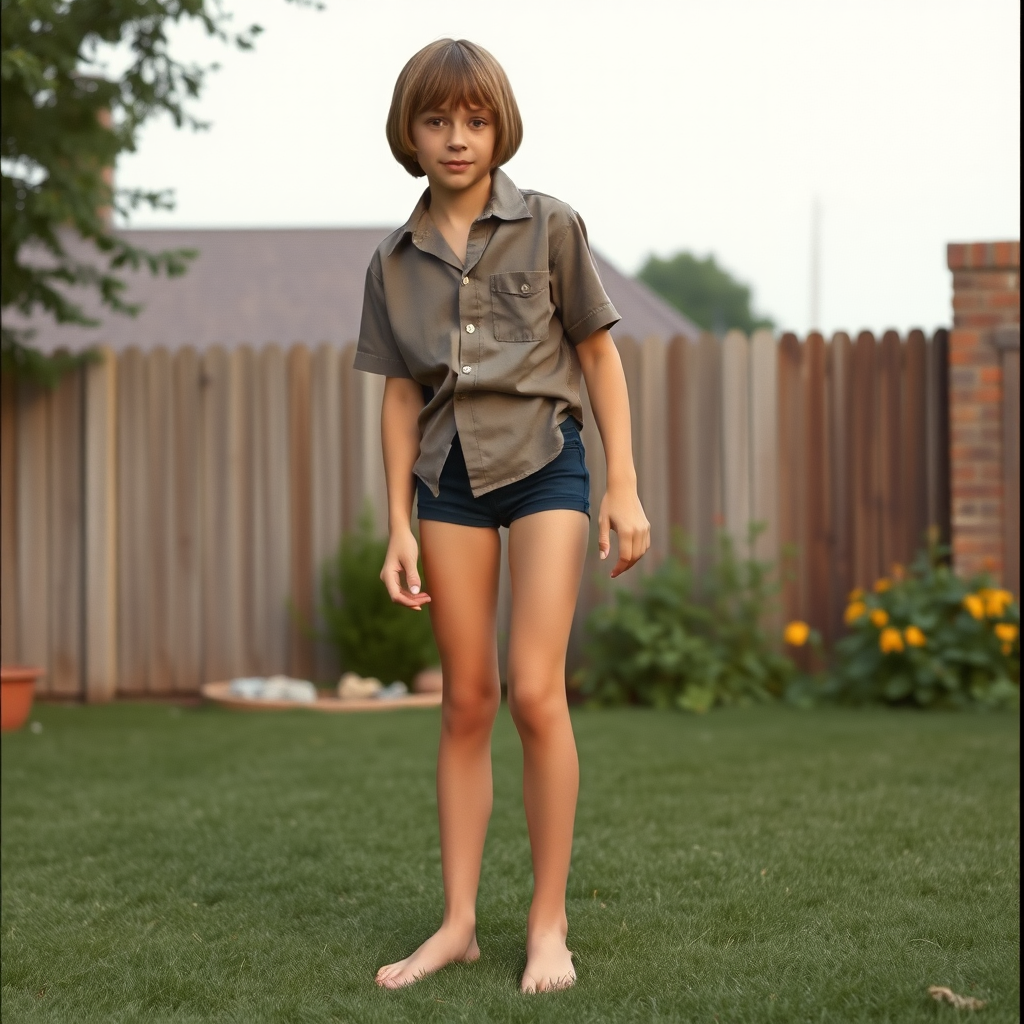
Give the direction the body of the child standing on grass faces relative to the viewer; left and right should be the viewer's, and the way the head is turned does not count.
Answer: facing the viewer

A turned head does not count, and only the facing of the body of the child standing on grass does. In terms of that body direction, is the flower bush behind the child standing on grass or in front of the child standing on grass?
behind

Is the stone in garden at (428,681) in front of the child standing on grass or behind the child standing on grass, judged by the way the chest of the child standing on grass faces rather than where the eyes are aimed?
behind

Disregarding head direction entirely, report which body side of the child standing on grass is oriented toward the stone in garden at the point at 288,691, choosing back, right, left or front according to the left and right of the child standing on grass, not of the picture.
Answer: back

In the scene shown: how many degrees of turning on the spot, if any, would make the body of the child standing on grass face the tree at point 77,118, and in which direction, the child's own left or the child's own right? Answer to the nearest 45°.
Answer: approximately 135° to the child's own right

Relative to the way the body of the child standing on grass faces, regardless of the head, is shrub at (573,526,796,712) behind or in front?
behind

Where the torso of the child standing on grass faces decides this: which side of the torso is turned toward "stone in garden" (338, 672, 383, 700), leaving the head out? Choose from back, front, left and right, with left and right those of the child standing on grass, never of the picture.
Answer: back

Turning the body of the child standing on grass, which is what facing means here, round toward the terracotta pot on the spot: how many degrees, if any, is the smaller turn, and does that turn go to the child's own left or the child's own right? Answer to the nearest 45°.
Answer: approximately 135° to the child's own right

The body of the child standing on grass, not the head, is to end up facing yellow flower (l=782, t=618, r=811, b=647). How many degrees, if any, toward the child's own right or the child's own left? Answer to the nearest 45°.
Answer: approximately 180°
